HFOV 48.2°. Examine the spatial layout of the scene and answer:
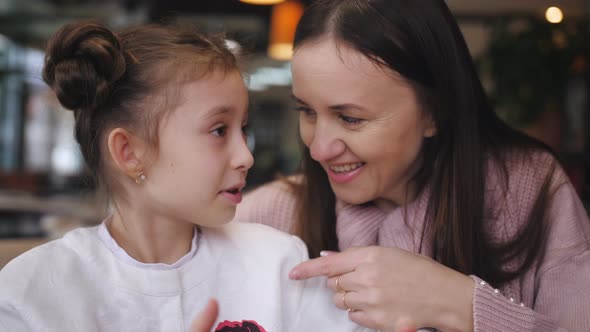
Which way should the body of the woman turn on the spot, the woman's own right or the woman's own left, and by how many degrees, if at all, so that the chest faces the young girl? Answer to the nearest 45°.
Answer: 0° — they already face them

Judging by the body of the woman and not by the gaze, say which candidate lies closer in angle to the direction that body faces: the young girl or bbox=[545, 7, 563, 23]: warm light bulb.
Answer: the young girl

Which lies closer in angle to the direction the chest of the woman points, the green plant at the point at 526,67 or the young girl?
the young girl

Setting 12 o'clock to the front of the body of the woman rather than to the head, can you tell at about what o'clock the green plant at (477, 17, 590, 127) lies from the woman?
The green plant is roughly at 5 o'clock from the woman.

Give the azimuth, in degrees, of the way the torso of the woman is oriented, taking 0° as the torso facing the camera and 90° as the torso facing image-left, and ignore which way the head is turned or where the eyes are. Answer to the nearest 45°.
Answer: approximately 45°

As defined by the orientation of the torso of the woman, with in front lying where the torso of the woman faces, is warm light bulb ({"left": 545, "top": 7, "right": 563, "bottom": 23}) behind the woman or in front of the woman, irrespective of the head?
behind
